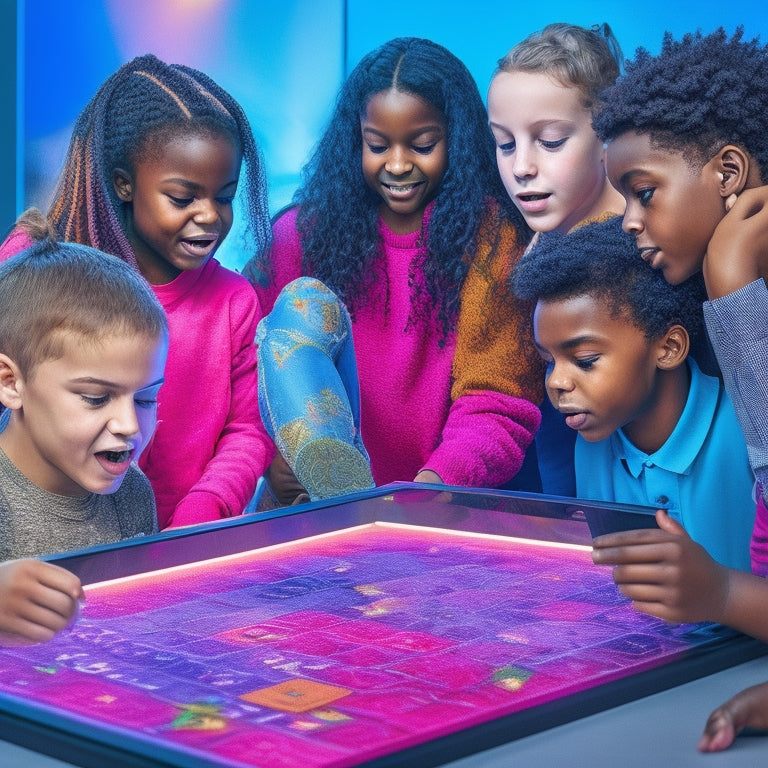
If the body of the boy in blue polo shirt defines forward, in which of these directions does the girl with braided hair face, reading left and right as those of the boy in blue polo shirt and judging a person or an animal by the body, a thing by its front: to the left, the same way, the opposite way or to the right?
to the left

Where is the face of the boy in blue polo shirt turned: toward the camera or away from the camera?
toward the camera

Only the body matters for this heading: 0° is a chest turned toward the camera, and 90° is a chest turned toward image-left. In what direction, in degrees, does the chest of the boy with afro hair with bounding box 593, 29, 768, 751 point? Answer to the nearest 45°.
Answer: approximately 90°

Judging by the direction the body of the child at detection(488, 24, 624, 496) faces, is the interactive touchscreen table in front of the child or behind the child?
in front

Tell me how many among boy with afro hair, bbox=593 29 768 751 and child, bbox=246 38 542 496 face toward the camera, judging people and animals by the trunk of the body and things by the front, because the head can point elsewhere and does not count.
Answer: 1

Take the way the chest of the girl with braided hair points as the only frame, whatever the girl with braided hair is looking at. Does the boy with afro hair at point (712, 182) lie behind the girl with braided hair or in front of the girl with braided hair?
in front

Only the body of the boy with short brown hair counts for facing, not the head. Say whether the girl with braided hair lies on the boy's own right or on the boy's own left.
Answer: on the boy's own left

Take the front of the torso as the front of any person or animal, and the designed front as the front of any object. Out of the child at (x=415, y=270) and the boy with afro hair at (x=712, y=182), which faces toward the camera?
the child

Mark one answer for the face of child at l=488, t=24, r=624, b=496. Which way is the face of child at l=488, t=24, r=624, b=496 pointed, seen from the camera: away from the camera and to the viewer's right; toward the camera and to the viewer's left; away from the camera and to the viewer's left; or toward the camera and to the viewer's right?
toward the camera and to the viewer's left

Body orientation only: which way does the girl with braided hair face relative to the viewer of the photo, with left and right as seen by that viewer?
facing the viewer and to the right of the viewer

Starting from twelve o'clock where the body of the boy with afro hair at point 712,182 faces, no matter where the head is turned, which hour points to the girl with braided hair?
The girl with braided hair is roughly at 1 o'clock from the boy with afro hair.

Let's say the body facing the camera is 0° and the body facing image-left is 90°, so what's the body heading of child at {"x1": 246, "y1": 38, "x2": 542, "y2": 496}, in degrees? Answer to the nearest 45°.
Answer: approximately 0°

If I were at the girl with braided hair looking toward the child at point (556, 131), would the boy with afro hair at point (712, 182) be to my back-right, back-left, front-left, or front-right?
front-right

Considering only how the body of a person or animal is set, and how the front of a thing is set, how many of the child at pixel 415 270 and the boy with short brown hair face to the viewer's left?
0

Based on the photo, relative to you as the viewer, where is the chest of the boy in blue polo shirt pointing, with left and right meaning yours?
facing the viewer and to the left of the viewer
